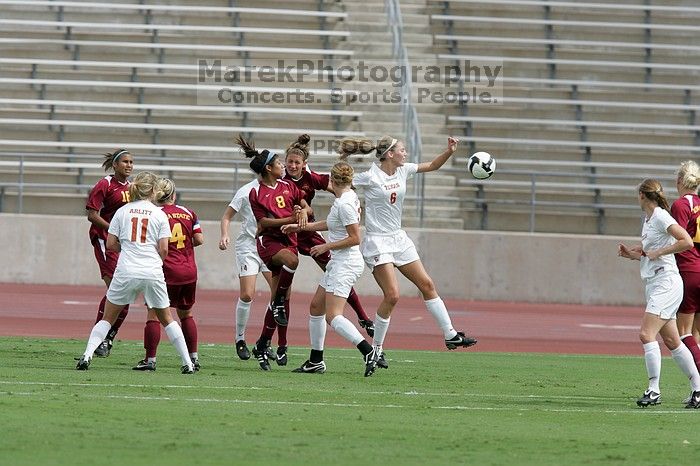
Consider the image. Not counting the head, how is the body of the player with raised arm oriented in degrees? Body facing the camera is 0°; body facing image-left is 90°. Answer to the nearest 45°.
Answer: approximately 315°

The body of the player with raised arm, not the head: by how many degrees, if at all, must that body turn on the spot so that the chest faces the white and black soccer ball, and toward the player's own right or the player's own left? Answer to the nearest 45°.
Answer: approximately 90° to the player's own left
